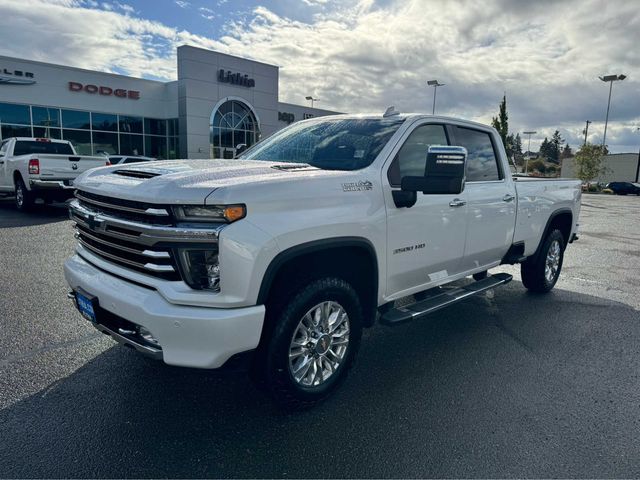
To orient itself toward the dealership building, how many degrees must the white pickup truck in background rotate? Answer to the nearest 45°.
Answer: approximately 45° to its right

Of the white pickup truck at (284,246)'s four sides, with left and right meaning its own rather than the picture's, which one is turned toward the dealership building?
right

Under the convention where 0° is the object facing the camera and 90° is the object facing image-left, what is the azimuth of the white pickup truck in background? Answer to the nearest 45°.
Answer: approximately 135°

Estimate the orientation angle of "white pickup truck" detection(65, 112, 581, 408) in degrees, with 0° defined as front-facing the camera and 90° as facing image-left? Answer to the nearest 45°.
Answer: approximately 45°

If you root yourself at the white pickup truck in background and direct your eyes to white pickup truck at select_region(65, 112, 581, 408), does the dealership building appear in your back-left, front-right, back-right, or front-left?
back-left

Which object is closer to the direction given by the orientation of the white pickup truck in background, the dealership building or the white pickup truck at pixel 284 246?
the dealership building

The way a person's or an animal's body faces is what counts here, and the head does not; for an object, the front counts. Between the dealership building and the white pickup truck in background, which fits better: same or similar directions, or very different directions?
very different directions

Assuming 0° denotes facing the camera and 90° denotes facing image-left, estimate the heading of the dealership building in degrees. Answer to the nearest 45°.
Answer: approximately 315°
